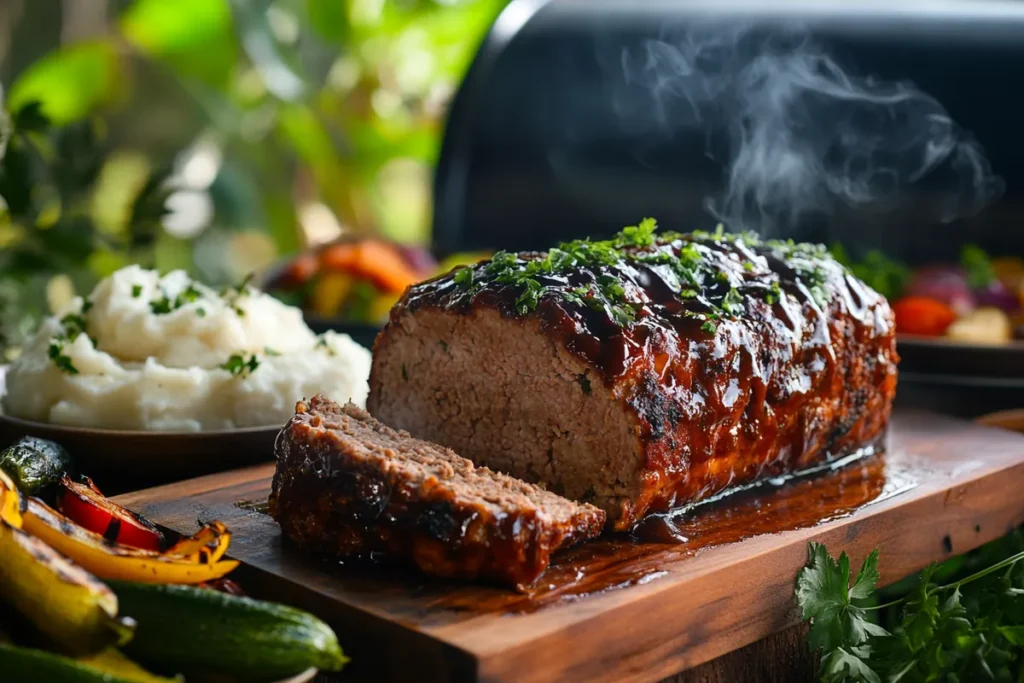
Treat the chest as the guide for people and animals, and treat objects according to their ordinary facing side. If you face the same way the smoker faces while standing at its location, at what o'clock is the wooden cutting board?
The wooden cutting board is roughly at 12 o'clock from the smoker.

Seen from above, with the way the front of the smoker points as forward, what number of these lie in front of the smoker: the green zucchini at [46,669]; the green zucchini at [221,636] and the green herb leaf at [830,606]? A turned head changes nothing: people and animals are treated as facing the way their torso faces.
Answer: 3

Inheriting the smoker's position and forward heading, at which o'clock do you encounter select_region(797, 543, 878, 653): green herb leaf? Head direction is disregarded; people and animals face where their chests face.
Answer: The green herb leaf is roughly at 12 o'clock from the smoker.

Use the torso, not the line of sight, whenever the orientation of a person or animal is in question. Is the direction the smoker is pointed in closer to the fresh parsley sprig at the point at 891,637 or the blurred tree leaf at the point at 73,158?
the fresh parsley sprig

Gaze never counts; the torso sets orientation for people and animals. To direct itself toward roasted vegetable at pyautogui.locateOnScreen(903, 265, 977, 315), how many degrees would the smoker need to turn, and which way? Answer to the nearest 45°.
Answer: approximately 45° to its left

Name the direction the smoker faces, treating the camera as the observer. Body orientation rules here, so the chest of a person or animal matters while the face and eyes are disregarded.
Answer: facing the viewer

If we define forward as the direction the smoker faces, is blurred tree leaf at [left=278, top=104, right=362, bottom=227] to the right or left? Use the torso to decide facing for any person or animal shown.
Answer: on its right

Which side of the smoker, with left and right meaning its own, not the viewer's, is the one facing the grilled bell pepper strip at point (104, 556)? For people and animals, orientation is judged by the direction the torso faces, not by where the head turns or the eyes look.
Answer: front

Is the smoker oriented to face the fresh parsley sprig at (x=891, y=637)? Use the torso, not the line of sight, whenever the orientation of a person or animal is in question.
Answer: yes

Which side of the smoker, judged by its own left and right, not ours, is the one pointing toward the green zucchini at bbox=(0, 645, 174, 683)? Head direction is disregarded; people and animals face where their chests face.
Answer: front

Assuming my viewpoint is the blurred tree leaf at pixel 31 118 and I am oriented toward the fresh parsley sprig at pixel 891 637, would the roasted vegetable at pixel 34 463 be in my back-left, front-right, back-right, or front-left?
front-right

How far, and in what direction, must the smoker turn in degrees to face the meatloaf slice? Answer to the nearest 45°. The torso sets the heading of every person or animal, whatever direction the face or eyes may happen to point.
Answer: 0° — it already faces it

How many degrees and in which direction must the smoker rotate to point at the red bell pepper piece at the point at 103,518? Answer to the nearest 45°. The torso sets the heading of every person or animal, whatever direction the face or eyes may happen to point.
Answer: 0° — it already faces it
